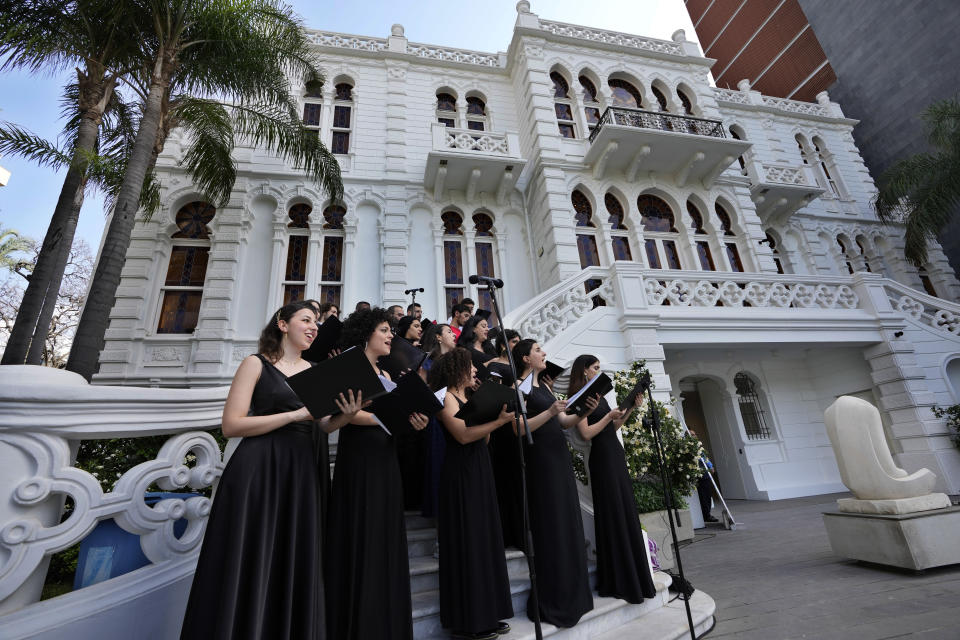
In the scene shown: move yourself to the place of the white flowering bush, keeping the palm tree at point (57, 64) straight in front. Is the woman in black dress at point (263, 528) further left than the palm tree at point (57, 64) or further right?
left

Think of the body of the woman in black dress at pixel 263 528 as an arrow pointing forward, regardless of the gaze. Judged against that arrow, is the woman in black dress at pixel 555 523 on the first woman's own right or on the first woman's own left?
on the first woman's own left
